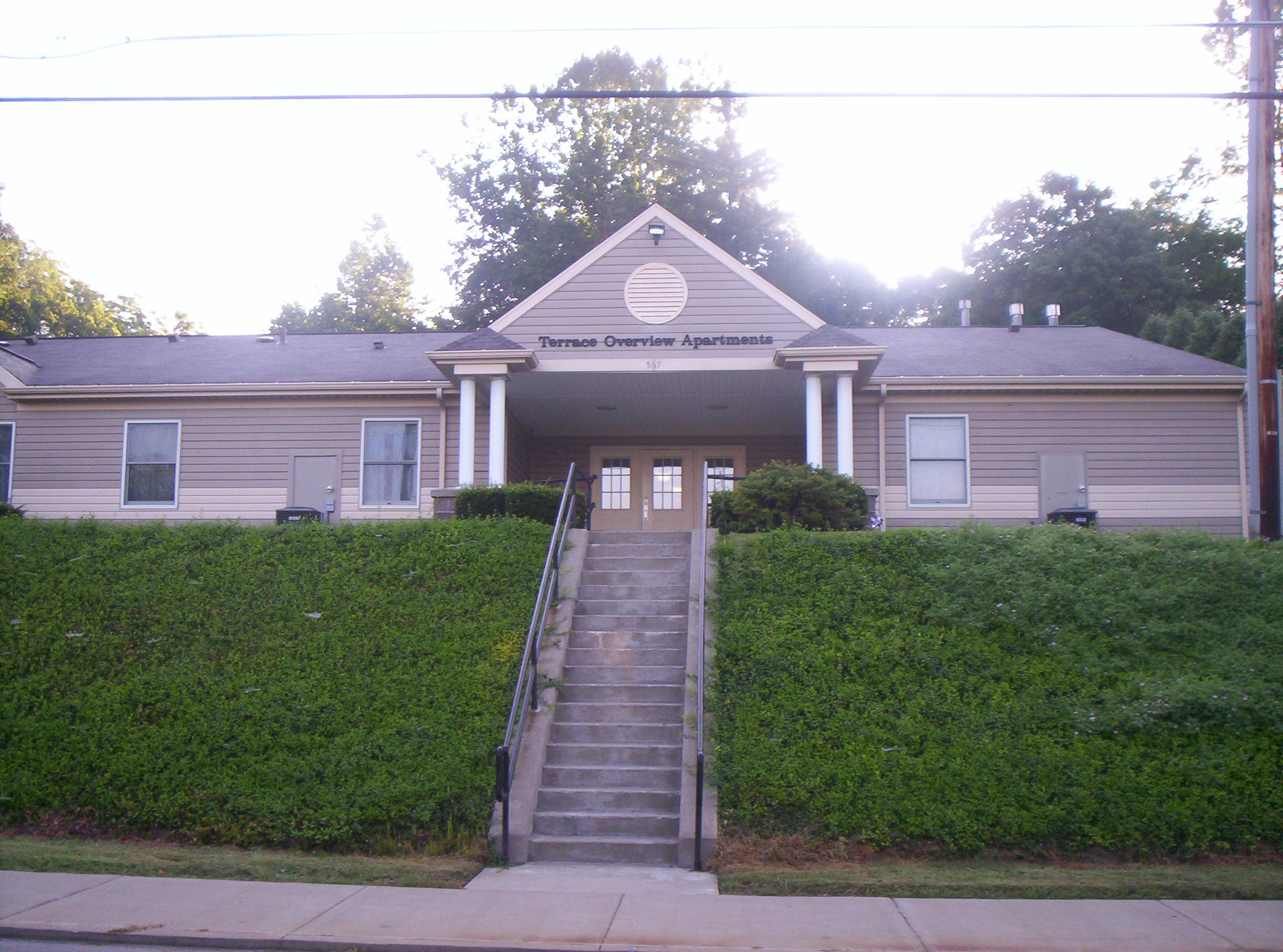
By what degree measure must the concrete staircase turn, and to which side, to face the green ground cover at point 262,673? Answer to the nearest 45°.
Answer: approximately 90° to its right

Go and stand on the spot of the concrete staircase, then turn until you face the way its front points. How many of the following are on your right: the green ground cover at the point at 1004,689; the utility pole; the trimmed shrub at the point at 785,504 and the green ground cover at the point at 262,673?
1

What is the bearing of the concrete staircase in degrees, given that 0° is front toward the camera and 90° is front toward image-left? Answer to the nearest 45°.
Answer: approximately 0°

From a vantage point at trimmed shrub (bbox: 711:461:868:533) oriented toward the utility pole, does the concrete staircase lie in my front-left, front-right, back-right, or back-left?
back-right

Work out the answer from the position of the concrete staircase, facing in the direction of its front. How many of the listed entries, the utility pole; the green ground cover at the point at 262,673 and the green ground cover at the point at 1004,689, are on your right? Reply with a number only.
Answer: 1

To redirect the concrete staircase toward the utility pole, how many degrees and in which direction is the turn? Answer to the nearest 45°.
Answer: approximately 90° to its left
